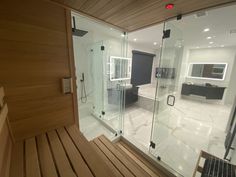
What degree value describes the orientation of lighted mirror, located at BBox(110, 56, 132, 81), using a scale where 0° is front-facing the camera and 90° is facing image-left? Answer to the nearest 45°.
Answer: approximately 315°

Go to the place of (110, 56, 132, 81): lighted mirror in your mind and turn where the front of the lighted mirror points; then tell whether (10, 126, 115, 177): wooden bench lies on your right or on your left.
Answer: on your right

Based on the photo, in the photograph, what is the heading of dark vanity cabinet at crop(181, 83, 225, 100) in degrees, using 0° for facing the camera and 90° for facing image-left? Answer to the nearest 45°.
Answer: approximately 45°

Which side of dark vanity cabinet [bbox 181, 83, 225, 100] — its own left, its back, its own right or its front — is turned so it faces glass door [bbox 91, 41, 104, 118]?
front

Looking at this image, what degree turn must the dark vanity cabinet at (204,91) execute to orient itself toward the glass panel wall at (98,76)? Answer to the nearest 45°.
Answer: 0° — it already faces it

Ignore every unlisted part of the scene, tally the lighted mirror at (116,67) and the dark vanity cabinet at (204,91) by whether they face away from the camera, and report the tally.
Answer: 0

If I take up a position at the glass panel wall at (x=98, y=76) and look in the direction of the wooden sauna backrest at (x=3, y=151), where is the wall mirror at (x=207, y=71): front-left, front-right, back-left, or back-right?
back-left

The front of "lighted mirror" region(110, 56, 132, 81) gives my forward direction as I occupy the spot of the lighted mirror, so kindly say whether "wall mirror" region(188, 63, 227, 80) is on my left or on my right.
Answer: on my left

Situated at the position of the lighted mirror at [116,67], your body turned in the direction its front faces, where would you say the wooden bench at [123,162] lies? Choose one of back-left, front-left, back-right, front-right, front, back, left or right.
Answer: front-right

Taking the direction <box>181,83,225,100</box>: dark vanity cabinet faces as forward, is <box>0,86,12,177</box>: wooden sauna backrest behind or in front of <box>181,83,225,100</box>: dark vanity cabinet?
in front
